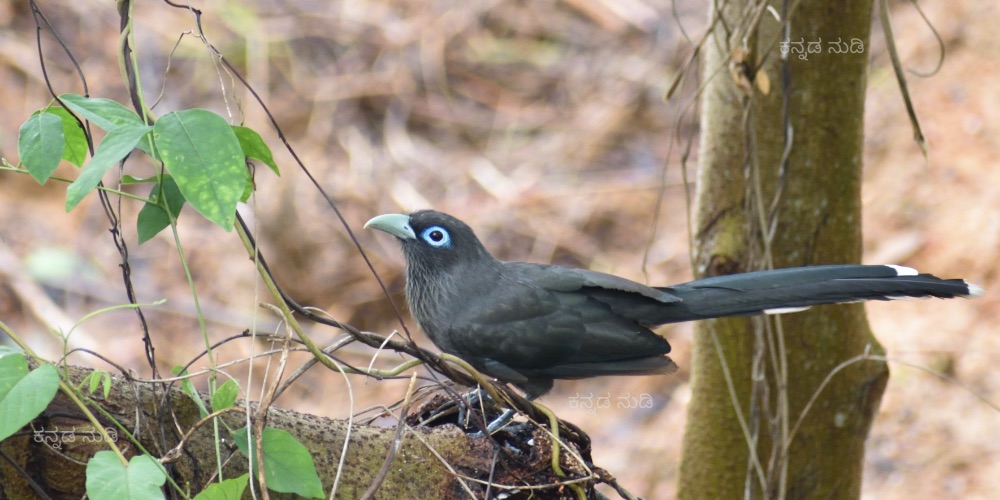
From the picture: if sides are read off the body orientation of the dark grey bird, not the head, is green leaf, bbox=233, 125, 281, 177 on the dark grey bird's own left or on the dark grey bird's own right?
on the dark grey bird's own left

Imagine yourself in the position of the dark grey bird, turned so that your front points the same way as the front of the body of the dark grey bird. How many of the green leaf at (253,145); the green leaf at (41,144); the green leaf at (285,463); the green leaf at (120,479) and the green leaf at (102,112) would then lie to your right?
0

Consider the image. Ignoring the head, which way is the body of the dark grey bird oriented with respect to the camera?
to the viewer's left

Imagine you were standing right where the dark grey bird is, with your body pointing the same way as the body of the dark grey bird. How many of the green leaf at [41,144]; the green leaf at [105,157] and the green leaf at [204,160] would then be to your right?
0

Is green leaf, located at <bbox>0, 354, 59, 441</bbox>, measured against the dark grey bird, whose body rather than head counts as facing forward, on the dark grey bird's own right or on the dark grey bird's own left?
on the dark grey bird's own left

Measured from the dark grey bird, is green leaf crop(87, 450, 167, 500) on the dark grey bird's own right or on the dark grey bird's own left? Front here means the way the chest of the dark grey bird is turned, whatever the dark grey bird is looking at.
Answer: on the dark grey bird's own left

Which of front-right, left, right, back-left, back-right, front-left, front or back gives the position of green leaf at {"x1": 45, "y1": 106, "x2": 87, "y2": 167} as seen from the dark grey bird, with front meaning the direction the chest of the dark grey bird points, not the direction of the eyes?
front-left

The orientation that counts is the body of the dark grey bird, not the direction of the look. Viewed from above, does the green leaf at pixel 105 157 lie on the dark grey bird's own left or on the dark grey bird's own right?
on the dark grey bird's own left

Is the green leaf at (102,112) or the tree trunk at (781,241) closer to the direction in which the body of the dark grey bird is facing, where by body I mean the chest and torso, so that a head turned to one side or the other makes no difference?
the green leaf

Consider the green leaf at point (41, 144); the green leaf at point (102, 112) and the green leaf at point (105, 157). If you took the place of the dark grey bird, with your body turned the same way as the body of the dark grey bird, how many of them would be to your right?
0

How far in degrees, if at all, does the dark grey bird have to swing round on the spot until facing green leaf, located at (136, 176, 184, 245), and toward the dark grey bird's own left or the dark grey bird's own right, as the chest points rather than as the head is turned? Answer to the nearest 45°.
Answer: approximately 45° to the dark grey bird's own left

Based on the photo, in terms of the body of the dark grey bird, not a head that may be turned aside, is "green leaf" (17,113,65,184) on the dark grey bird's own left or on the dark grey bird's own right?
on the dark grey bird's own left
